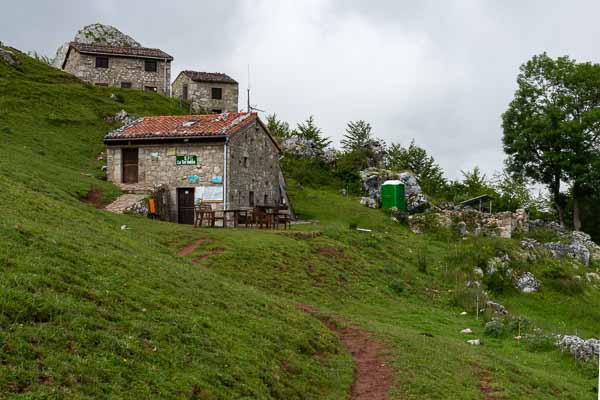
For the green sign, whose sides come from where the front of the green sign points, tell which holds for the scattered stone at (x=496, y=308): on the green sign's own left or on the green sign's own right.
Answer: on the green sign's own left

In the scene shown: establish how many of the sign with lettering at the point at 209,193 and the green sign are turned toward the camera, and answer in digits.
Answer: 2

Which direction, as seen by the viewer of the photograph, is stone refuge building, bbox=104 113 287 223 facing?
facing the viewer and to the left of the viewer

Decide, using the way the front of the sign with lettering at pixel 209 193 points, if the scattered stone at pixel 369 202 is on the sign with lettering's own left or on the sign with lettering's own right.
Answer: on the sign with lettering's own left

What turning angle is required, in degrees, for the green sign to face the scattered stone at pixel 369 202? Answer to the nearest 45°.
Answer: approximately 135° to its left

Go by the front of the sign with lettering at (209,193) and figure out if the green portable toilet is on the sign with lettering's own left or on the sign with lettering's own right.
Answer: on the sign with lettering's own left

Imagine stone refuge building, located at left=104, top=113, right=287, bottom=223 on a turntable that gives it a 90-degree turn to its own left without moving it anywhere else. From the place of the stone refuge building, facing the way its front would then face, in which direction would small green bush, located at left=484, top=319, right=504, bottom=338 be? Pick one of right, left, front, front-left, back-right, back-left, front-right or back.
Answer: front

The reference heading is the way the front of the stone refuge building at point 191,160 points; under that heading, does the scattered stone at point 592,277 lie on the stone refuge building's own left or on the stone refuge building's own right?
on the stone refuge building's own left

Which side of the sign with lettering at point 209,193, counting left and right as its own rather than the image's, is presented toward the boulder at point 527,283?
left

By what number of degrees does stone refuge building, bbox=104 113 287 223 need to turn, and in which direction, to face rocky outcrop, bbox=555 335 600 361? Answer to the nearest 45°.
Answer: approximately 90° to its left

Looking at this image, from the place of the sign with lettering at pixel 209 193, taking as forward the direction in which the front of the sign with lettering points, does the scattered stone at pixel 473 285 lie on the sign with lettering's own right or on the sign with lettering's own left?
on the sign with lettering's own left

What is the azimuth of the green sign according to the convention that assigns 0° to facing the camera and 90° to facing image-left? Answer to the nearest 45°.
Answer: approximately 0°

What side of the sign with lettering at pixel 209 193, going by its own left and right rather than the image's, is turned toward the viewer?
front

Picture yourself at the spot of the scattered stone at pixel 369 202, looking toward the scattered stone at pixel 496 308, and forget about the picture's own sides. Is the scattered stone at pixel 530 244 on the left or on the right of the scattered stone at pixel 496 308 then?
left
